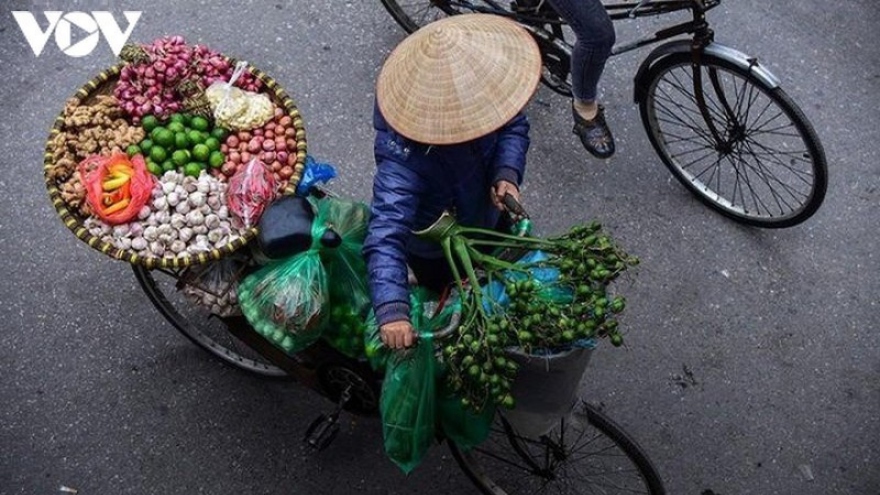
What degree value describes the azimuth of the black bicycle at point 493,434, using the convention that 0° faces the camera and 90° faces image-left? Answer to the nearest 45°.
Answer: approximately 315°

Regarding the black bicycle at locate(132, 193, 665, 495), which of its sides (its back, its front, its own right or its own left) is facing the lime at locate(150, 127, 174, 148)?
back

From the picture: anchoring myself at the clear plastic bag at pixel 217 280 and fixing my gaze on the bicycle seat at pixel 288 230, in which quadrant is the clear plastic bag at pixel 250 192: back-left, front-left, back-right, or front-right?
front-left

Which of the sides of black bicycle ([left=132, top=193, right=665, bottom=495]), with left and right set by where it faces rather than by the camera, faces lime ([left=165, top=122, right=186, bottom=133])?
back

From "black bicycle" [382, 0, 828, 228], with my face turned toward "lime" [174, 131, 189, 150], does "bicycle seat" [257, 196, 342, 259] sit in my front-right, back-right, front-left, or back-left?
front-left

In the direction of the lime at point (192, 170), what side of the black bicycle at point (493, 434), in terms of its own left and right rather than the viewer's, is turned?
back

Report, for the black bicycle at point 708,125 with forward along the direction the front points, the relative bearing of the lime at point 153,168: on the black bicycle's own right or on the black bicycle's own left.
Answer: on the black bicycle's own right

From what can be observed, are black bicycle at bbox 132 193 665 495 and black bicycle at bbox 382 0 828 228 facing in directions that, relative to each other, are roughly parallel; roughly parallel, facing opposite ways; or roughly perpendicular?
roughly parallel

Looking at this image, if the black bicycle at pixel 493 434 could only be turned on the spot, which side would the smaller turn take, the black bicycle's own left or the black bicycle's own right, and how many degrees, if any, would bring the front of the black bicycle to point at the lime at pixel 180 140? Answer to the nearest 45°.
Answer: approximately 180°

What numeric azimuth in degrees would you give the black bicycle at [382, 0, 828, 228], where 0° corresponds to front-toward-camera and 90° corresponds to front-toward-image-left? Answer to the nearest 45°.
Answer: approximately 315°
